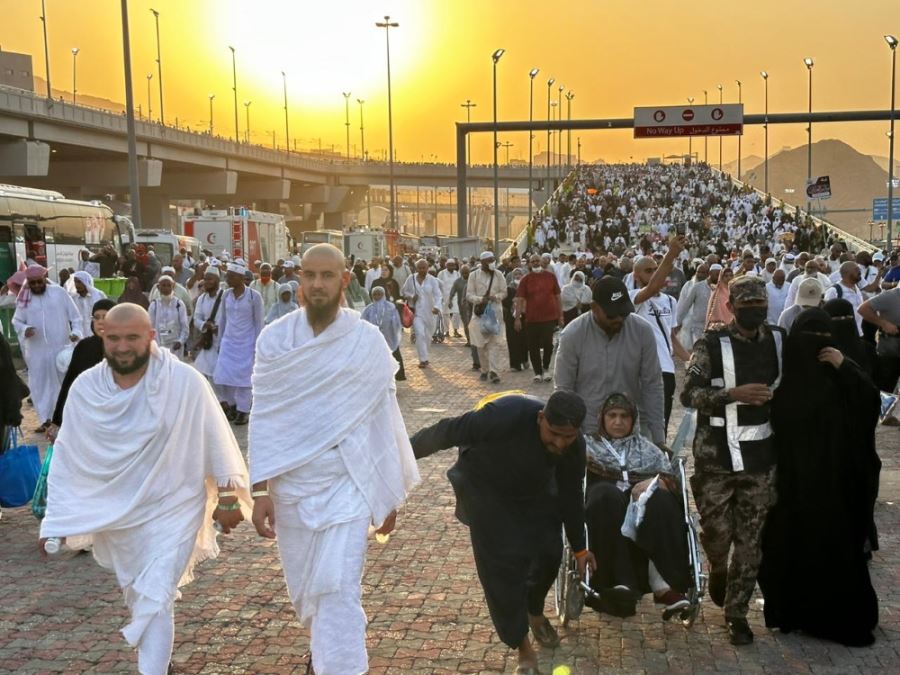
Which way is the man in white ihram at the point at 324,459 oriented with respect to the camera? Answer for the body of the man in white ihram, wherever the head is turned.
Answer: toward the camera

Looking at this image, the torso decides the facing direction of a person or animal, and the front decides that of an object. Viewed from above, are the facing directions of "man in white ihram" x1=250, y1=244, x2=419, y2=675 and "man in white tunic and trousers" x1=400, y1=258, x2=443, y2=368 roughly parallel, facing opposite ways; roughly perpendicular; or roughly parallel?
roughly parallel

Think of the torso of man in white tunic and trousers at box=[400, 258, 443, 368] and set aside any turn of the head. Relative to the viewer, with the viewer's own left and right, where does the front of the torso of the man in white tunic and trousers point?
facing the viewer

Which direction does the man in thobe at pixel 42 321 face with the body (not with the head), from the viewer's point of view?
toward the camera

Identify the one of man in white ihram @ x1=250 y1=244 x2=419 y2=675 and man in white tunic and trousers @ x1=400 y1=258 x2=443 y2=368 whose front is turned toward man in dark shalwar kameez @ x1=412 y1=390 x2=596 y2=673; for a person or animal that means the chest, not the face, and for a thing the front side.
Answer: man in white tunic and trousers @ x1=400 y1=258 x2=443 y2=368

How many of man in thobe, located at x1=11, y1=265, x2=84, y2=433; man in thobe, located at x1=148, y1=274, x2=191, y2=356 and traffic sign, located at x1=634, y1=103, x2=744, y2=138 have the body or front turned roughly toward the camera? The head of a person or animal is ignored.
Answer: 3

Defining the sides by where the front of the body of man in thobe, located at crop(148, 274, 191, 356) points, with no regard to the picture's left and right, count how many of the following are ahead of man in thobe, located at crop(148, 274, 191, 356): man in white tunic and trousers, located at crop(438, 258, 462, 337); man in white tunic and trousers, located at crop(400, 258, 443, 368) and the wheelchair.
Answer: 1
